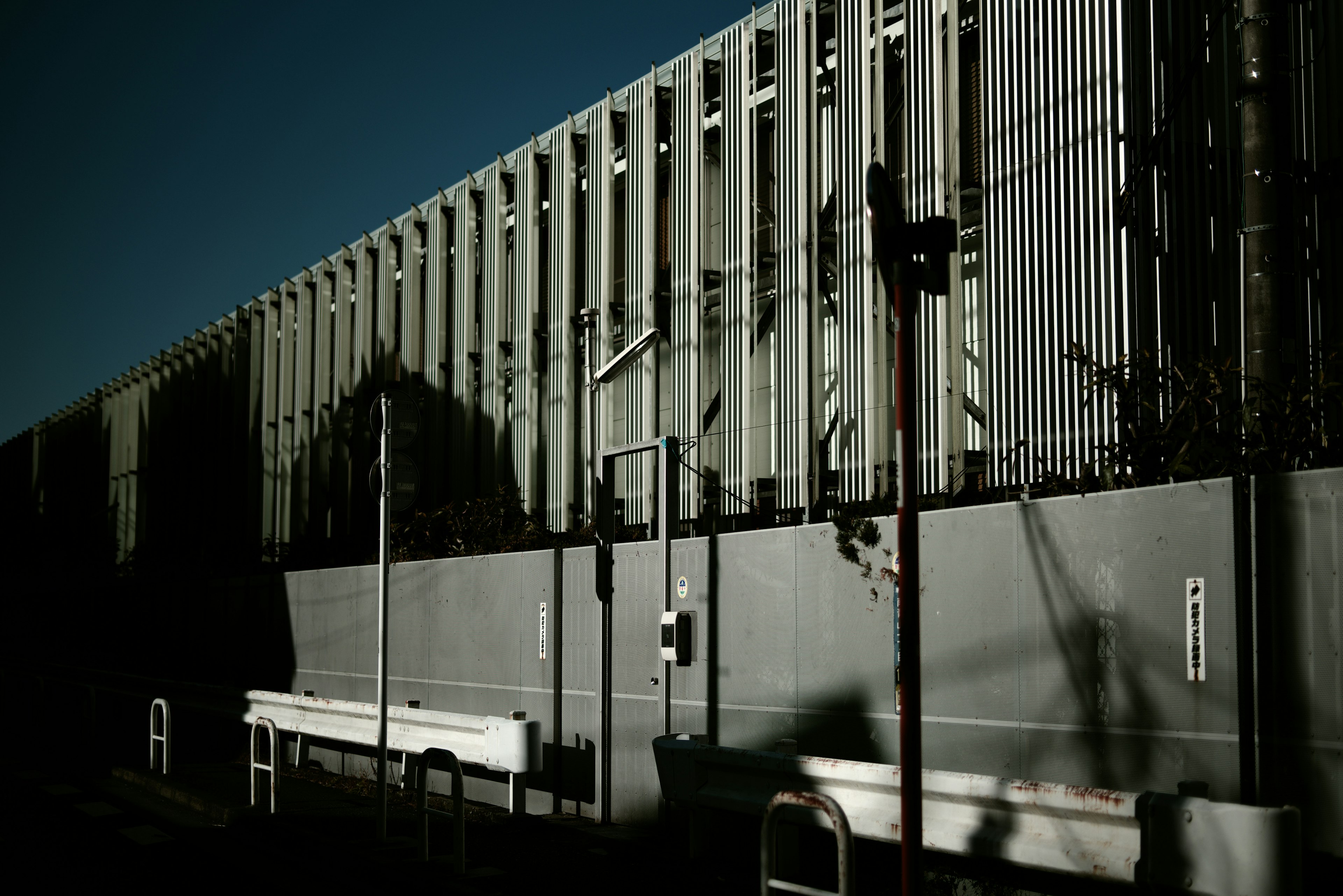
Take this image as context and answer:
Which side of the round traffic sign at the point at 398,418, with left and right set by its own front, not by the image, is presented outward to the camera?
back

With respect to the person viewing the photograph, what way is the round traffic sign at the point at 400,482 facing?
facing away from the viewer
